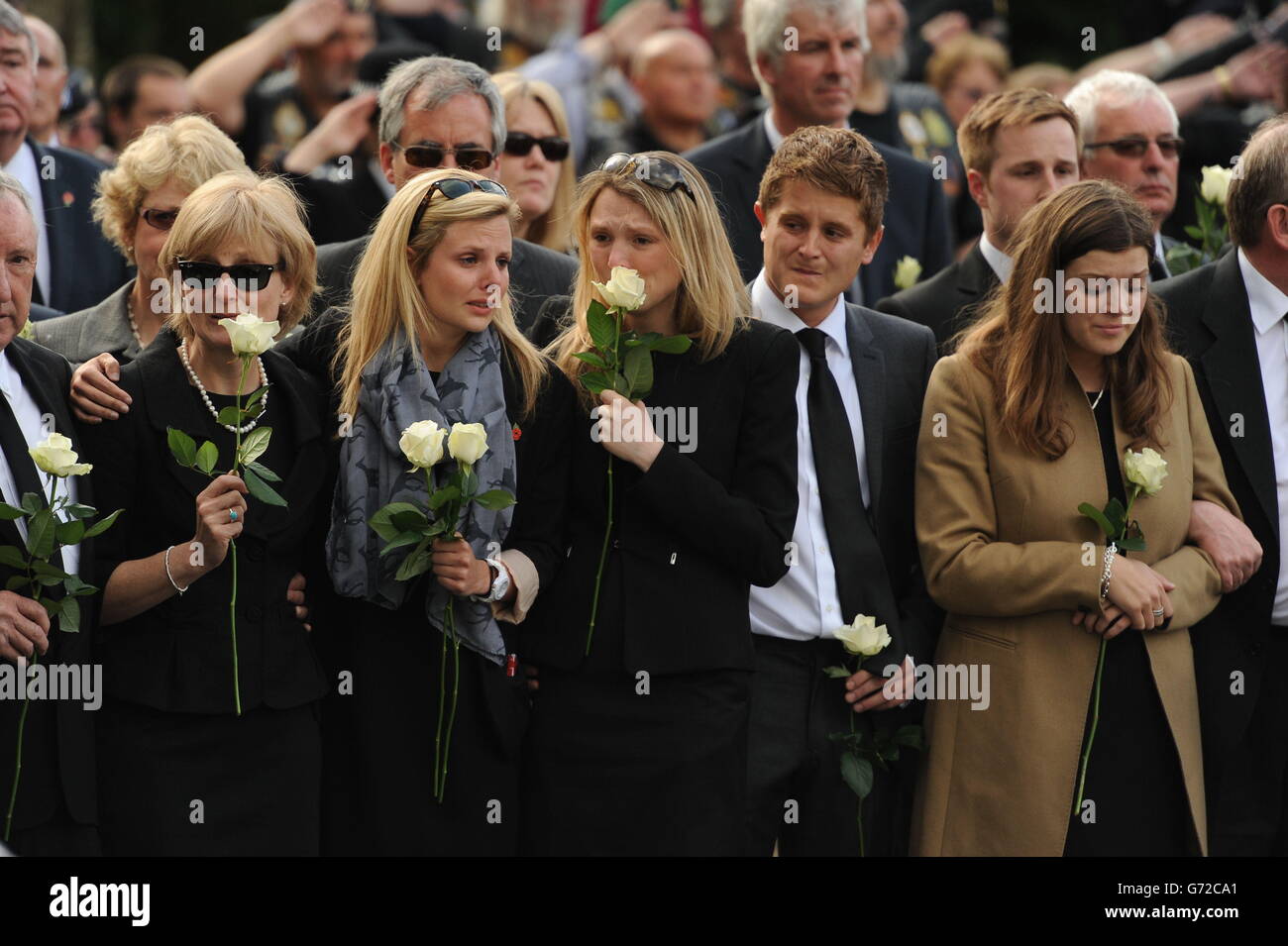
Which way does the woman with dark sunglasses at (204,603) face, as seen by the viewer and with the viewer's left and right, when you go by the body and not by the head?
facing the viewer

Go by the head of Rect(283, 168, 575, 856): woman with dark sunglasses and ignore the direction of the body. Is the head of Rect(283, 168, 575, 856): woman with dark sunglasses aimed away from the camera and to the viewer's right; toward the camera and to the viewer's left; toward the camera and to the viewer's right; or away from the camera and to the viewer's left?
toward the camera and to the viewer's right

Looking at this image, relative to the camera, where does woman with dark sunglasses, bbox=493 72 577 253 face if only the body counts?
toward the camera

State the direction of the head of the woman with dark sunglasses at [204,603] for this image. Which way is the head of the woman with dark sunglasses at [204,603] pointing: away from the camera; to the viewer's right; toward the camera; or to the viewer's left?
toward the camera

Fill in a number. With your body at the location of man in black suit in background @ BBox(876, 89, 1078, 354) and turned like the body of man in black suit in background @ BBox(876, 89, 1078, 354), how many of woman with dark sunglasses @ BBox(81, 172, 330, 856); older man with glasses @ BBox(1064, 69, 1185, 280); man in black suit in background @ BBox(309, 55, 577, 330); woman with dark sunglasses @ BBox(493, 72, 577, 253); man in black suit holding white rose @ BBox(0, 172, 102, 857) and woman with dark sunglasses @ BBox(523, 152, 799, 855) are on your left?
1

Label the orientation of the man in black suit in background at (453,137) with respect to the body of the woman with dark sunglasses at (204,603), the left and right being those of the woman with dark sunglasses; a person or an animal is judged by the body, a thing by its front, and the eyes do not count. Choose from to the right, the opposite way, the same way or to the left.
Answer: the same way

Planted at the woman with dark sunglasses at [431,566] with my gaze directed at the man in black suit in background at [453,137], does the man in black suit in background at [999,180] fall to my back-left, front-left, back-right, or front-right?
front-right

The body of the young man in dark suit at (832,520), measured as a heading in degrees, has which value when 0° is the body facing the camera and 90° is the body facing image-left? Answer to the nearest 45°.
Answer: approximately 0°

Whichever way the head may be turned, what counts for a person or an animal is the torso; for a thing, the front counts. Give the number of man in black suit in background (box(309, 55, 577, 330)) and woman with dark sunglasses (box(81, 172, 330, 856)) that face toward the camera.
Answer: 2

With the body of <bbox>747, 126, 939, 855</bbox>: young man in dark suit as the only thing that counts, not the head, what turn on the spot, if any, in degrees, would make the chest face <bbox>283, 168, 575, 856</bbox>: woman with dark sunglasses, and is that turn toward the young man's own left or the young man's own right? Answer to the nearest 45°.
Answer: approximately 45° to the young man's own right

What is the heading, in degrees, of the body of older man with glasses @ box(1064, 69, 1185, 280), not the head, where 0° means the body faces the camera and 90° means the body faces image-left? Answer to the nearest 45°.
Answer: approximately 315°

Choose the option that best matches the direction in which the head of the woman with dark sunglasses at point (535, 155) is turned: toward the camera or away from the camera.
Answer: toward the camera

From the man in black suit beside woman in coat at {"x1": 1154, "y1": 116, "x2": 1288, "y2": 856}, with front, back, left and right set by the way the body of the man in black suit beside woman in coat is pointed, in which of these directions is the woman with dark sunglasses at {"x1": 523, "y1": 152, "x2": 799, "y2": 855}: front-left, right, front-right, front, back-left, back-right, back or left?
right

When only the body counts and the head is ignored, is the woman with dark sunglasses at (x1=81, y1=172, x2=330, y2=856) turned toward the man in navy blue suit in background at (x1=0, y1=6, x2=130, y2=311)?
no

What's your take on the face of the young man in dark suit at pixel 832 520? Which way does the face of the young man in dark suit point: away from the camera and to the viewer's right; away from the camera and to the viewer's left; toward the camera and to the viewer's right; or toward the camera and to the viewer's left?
toward the camera and to the viewer's left

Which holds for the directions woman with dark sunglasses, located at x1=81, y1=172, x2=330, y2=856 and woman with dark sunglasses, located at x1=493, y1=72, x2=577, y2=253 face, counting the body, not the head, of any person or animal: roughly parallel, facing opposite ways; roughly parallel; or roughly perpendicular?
roughly parallel

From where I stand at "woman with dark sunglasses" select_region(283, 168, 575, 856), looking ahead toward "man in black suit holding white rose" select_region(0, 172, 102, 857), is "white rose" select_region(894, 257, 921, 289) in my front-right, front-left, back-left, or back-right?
back-right

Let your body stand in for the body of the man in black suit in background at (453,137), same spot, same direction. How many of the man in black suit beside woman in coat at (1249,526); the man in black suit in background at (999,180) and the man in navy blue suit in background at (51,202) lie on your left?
2
